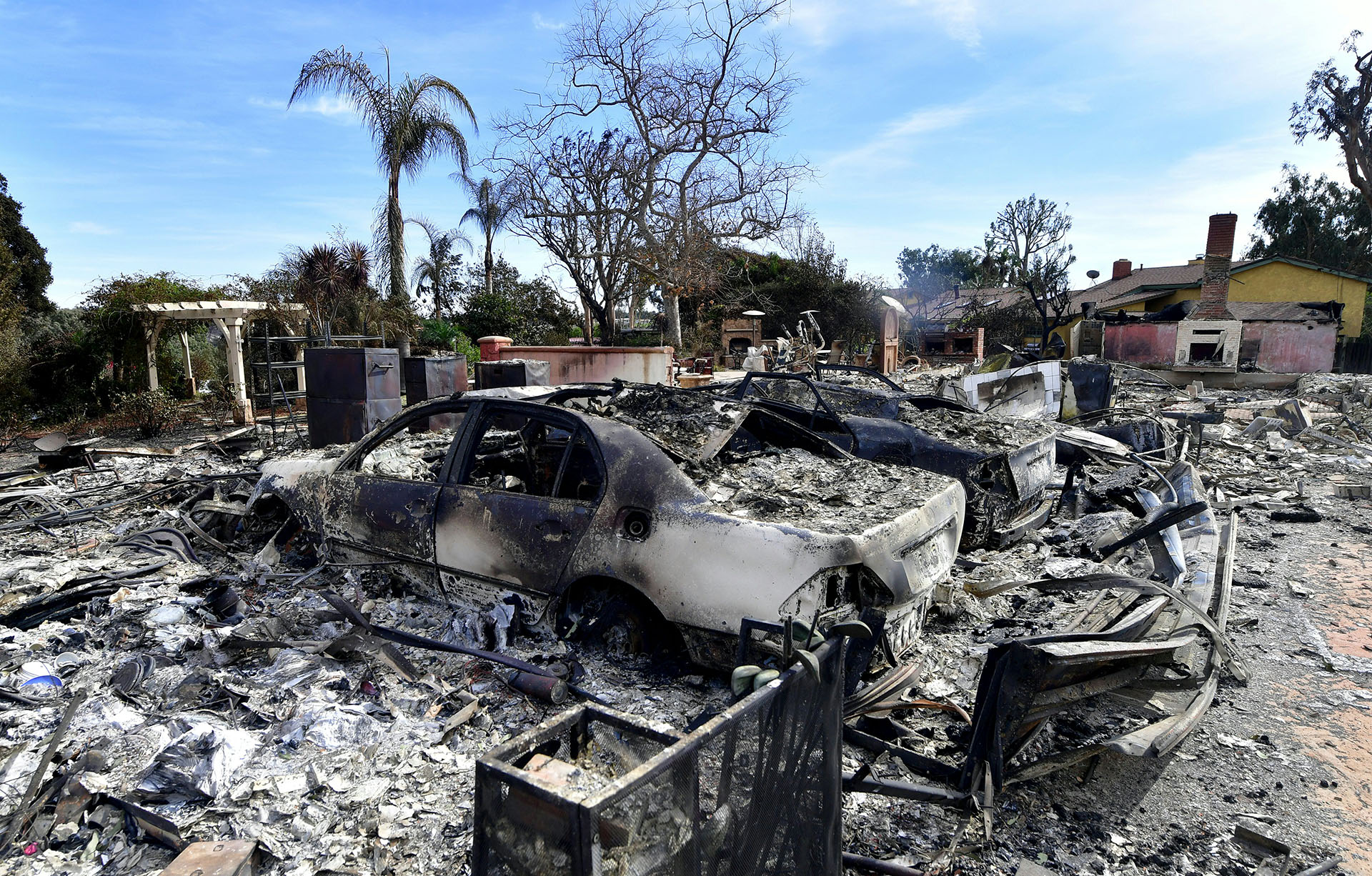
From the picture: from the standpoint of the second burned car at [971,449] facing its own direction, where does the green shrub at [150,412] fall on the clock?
The green shrub is roughly at 11 o'clock from the second burned car.

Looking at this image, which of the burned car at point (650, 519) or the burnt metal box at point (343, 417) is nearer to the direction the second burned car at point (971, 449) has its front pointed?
the burnt metal box

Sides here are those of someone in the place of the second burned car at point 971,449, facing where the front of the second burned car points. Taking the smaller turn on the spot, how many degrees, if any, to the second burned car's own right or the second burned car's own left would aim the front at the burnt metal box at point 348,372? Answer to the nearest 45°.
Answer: approximately 45° to the second burned car's own left

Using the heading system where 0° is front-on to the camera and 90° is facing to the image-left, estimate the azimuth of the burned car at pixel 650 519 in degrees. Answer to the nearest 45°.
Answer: approximately 135°

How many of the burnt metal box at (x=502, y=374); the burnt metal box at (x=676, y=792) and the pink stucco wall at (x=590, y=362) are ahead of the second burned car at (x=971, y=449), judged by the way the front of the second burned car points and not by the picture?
2

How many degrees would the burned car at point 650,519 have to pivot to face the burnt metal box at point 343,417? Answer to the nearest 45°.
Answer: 0° — it already faces it

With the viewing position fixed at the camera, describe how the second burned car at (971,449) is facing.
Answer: facing away from the viewer and to the left of the viewer

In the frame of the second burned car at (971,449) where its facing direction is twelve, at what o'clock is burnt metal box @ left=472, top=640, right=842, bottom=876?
The burnt metal box is roughly at 8 o'clock from the second burned car.

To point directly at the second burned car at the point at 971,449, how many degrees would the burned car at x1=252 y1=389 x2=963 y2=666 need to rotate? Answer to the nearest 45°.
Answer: approximately 90° to its right

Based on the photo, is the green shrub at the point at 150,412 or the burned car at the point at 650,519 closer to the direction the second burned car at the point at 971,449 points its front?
the green shrub
